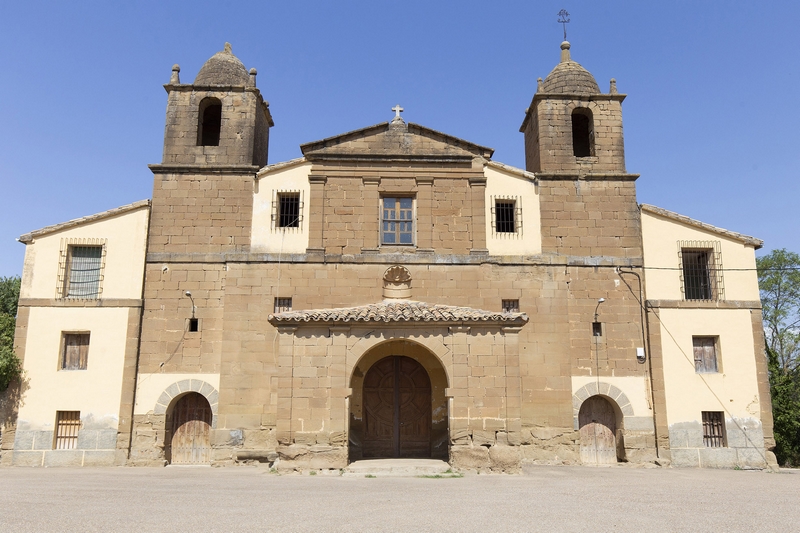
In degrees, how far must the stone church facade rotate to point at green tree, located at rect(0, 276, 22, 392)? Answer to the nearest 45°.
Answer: approximately 90° to its right

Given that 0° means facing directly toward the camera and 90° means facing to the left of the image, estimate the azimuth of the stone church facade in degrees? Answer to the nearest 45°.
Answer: approximately 0°
